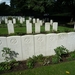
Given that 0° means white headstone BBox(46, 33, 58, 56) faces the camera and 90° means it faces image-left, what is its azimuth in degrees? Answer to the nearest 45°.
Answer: approximately 0°

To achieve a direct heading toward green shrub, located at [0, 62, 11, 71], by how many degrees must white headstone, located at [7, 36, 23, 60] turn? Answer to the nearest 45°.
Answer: approximately 45° to its right

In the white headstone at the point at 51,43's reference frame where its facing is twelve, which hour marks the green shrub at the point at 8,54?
The green shrub is roughly at 2 o'clock from the white headstone.

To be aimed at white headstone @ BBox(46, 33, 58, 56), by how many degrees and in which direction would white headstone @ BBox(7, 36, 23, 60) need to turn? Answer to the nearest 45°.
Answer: approximately 90° to its left

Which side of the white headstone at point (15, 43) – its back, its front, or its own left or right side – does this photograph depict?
front

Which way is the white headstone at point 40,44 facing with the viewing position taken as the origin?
facing the viewer

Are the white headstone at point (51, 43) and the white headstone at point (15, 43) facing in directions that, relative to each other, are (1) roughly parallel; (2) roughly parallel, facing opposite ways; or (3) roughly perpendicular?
roughly parallel

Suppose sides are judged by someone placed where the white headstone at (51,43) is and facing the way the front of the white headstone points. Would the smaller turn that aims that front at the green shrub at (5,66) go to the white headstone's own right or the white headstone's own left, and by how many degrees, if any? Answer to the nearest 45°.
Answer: approximately 45° to the white headstone's own right

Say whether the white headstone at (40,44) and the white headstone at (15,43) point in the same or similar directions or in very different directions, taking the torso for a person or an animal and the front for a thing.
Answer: same or similar directions

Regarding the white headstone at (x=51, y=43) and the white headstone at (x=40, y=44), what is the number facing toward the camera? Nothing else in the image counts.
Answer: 2

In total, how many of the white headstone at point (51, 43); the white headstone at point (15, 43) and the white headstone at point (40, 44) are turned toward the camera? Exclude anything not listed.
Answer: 3
